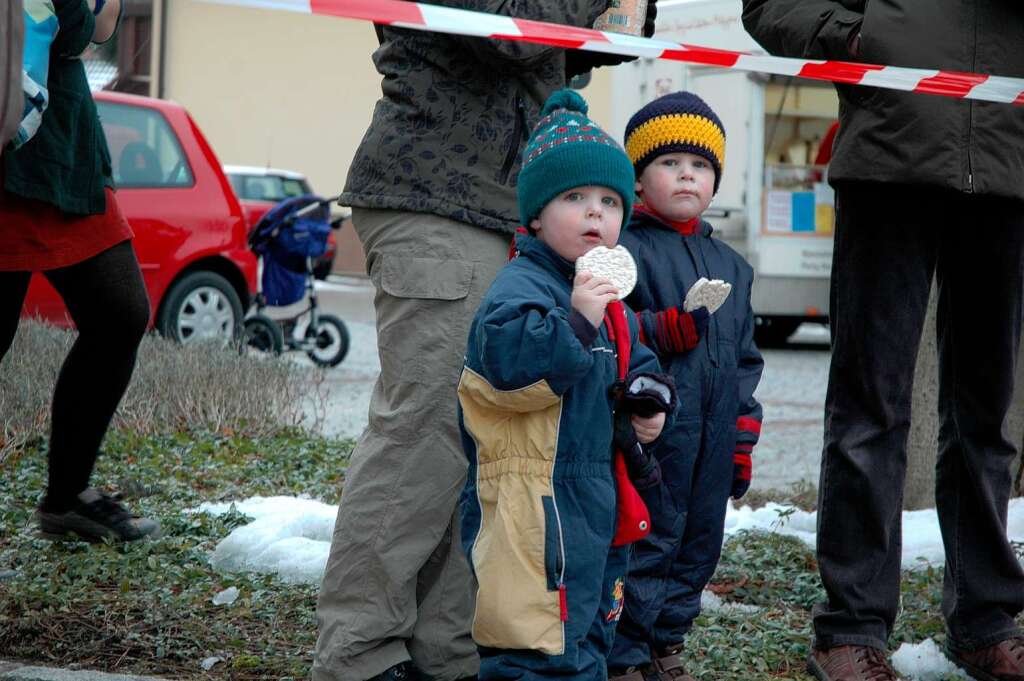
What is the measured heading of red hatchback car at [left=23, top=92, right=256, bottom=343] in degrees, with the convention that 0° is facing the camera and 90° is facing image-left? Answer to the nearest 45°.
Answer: approximately 90°

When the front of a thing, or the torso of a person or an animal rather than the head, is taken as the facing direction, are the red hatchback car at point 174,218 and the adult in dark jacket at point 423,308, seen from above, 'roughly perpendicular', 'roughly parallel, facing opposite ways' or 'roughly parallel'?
roughly parallel, facing opposite ways

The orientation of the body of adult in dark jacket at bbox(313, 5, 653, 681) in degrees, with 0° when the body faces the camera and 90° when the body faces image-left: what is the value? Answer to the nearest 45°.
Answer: approximately 270°

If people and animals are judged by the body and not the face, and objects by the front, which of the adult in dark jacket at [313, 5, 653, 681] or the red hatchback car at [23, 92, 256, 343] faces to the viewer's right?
the adult in dark jacket

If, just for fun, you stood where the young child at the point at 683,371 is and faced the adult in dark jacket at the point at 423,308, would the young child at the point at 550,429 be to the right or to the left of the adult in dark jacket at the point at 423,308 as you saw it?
left

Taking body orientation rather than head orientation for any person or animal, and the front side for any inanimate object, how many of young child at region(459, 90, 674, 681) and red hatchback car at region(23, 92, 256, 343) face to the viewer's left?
1

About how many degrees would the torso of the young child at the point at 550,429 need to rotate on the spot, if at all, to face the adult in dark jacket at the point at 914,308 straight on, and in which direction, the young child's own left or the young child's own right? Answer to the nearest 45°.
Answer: approximately 90° to the young child's own left

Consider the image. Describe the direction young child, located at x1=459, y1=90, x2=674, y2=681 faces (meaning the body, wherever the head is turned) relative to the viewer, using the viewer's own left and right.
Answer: facing the viewer and to the right of the viewer

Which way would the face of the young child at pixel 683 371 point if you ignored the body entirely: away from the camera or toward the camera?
toward the camera

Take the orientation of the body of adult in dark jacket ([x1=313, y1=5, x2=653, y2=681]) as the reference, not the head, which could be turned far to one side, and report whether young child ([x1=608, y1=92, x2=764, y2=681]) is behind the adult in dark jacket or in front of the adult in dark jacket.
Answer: in front

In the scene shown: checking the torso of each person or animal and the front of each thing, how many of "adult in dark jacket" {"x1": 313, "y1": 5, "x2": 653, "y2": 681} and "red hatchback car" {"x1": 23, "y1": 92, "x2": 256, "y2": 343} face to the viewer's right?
1

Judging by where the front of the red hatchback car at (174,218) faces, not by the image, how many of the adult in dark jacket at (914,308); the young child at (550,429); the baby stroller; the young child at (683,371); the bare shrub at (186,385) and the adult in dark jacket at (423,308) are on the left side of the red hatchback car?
5

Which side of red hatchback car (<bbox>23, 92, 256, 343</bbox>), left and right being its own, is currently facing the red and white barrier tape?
left
